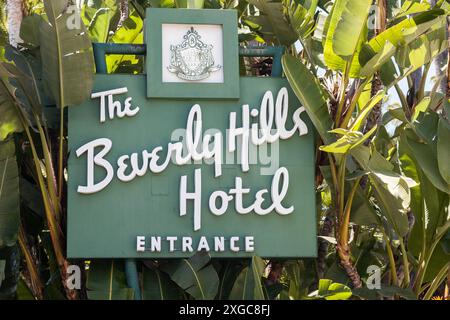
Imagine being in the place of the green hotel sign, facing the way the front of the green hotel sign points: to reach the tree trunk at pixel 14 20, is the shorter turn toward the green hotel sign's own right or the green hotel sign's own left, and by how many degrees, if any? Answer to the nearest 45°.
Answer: approximately 135° to the green hotel sign's own right

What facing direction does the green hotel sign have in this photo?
toward the camera

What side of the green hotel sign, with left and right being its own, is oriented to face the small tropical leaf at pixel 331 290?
left
